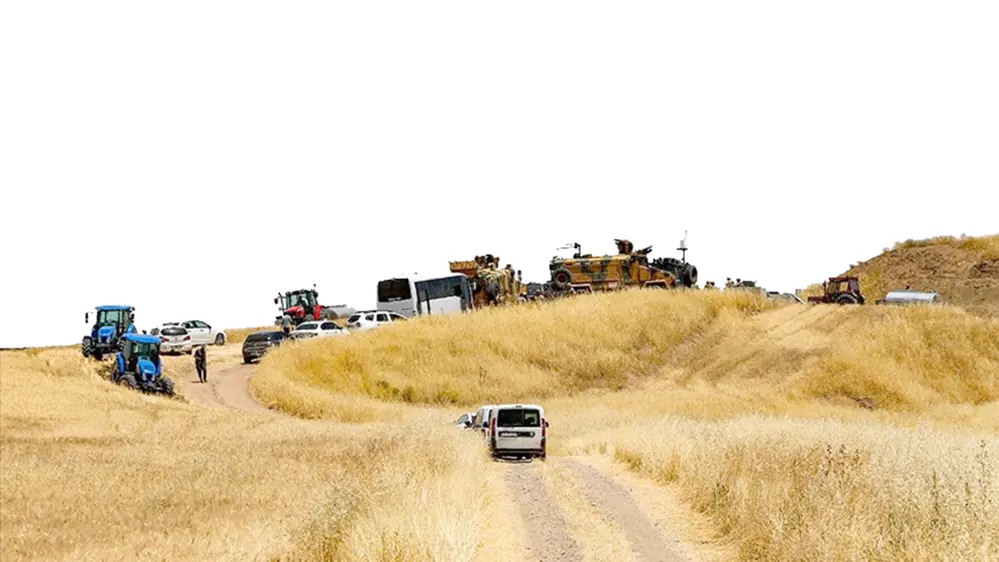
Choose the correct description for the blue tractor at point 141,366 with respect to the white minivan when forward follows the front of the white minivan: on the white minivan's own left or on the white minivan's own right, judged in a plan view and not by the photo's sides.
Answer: on the white minivan's own left

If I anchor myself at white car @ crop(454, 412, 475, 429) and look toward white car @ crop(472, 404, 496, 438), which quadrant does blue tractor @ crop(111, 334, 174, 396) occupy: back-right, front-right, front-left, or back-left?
back-right

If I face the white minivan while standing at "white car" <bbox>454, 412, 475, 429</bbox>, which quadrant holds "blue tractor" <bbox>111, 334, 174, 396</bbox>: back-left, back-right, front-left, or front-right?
back-right

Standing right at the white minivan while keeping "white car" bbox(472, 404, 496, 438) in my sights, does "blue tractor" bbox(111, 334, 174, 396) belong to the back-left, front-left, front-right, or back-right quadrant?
front-left

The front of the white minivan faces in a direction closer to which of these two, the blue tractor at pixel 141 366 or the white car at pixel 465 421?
the white car

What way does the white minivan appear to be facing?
away from the camera

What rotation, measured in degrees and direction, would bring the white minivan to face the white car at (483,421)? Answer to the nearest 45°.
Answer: approximately 45° to its left

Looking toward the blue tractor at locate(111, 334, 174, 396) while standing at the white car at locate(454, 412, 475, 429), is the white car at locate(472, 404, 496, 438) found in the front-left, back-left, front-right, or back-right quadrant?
back-left

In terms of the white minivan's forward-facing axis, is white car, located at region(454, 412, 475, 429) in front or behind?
in front
